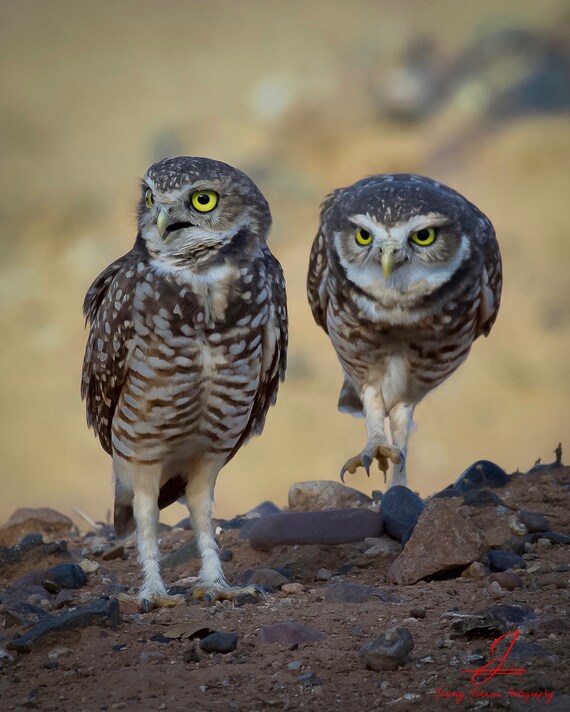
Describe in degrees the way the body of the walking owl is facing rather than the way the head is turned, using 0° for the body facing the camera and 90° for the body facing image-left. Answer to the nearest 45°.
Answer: approximately 0°

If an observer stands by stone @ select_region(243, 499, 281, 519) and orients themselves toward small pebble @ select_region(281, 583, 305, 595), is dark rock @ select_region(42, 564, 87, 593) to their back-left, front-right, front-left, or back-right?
front-right

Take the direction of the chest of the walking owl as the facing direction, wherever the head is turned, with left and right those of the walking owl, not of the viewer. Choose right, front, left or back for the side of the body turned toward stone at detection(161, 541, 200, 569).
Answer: right

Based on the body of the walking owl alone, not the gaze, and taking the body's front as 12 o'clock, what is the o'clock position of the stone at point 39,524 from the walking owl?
The stone is roughly at 4 o'clock from the walking owl.

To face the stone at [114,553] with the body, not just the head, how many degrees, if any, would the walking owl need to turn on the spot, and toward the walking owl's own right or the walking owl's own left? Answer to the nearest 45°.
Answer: approximately 90° to the walking owl's own right

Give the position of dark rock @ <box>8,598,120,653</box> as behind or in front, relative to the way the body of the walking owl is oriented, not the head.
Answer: in front

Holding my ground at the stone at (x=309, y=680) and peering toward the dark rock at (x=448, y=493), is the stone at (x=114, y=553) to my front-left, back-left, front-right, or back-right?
front-left

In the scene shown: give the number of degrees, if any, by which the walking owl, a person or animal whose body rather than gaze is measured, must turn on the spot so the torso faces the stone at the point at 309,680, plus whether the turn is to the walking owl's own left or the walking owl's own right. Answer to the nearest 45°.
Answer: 0° — it already faces it

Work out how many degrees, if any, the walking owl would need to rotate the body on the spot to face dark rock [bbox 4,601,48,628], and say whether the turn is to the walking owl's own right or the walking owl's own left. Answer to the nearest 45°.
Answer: approximately 45° to the walking owl's own right
